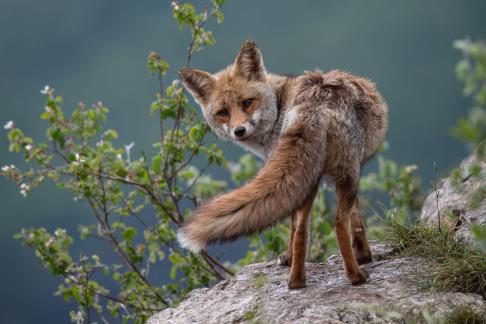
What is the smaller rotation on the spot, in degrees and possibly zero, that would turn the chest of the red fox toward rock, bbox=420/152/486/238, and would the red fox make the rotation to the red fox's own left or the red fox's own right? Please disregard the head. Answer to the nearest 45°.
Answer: approximately 45° to the red fox's own right

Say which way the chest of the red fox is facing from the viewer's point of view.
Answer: away from the camera
